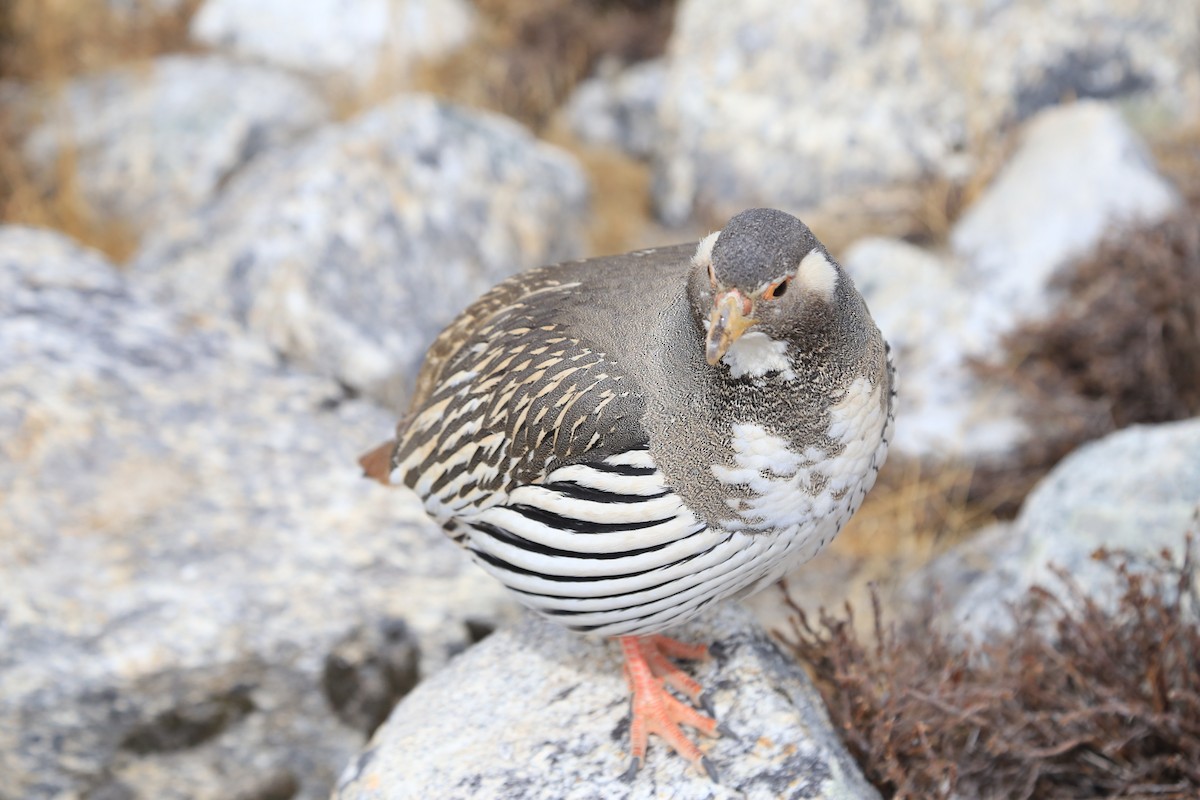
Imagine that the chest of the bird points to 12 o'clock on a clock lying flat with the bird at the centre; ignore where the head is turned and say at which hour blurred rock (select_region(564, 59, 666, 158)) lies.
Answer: The blurred rock is roughly at 8 o'clock from the bird.

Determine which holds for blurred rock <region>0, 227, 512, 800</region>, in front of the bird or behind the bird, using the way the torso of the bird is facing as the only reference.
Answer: behind

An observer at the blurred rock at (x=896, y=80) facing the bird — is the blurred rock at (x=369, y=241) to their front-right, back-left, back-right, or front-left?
front-right

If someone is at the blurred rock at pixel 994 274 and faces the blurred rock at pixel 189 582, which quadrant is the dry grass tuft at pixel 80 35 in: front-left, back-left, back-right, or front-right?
front-right

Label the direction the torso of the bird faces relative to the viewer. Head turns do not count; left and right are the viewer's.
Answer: facing the viewer and to the right of the viewer

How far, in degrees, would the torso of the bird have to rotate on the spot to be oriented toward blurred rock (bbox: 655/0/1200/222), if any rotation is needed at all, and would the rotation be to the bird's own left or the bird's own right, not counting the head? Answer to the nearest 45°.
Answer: approximately 90° to the bird's own left

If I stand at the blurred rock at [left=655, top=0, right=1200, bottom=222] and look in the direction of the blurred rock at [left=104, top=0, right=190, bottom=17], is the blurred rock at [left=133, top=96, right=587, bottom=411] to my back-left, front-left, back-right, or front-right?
front-left

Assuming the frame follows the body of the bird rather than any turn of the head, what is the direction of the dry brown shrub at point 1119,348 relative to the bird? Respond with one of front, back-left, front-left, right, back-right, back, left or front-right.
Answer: left

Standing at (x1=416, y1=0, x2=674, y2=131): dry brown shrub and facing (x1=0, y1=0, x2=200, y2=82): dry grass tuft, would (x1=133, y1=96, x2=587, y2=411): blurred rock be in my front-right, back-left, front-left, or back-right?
front-left
